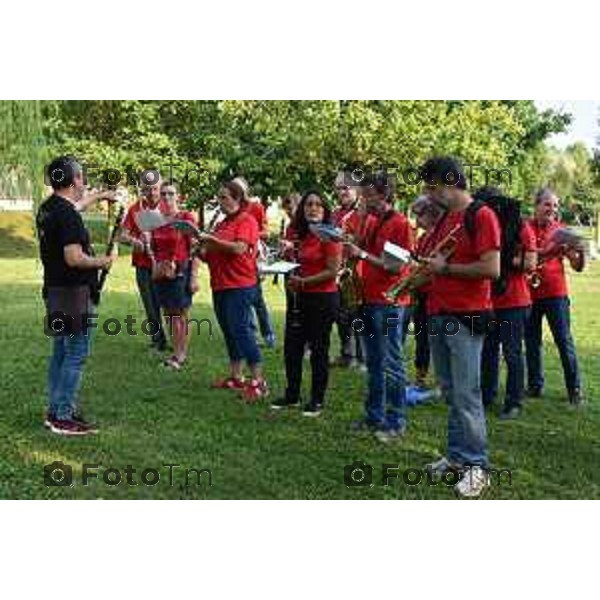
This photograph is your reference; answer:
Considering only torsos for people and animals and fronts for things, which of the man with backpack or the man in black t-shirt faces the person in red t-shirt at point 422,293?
the man in black t-shirt

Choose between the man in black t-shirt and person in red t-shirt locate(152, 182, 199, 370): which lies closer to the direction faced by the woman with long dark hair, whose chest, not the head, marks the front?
the man in black t-shirt

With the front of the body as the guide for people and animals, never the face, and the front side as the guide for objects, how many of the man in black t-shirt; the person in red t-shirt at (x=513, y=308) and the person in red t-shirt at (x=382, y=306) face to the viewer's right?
1

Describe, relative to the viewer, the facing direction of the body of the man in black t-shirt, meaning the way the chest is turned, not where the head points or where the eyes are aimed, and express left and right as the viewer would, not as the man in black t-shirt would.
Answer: facing to the right of the viewer

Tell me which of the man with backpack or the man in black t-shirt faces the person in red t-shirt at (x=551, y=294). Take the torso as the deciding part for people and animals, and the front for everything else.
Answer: the man in black t-shirt

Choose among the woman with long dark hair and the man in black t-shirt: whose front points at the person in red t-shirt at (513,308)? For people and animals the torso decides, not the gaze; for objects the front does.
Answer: the man in black t-shirt

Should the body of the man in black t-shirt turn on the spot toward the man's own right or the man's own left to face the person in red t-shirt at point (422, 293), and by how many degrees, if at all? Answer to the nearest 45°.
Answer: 0° — they already face them

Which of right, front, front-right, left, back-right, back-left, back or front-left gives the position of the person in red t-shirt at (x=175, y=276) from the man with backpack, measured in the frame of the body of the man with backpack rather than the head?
right

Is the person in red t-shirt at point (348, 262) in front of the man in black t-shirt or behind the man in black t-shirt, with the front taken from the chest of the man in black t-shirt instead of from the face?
in front

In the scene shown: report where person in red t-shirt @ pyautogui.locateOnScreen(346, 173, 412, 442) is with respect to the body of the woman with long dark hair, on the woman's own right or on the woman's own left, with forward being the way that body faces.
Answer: on the woman's own left

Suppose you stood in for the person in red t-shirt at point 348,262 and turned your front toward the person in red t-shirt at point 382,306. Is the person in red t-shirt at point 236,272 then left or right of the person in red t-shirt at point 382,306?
right

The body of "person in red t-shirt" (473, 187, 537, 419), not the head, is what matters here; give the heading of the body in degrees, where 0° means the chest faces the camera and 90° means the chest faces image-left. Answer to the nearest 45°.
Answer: approximately 45°

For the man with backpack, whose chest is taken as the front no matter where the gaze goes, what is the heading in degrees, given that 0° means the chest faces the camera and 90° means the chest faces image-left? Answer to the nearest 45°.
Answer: approximately 45°

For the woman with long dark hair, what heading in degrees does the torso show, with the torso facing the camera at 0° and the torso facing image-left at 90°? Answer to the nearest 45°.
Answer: approximately 45°

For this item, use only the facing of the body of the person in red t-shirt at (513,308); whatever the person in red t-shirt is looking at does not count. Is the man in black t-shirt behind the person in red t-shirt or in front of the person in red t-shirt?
in front

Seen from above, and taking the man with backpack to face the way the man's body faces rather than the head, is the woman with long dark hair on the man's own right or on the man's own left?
on the man's own right
